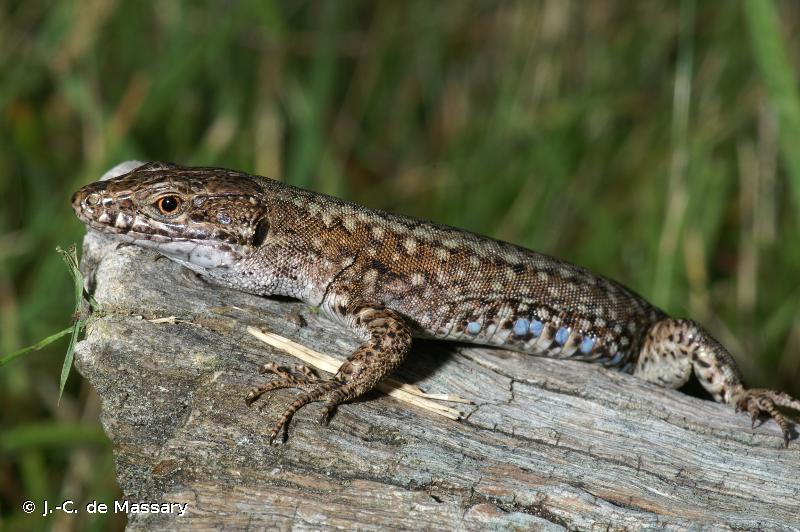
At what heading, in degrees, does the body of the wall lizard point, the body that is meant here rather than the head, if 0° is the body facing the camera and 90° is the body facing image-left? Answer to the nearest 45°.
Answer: approximately 90°
